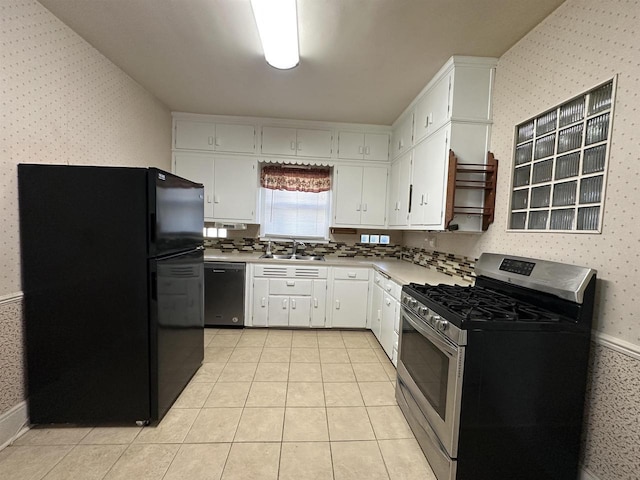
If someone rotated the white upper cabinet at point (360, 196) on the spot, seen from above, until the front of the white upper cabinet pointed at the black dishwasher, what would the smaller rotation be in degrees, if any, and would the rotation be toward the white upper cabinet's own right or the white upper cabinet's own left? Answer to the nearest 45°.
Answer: approximately 90° to the white upper cabinet's own right

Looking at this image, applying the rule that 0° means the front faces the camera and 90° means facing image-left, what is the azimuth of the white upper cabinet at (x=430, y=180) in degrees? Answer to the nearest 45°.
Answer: approximately 45°

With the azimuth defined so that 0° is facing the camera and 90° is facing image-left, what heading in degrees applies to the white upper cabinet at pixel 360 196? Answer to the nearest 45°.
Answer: approximately 0°

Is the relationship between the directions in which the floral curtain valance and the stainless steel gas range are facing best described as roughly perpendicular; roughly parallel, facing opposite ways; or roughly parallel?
roughly perpendicular

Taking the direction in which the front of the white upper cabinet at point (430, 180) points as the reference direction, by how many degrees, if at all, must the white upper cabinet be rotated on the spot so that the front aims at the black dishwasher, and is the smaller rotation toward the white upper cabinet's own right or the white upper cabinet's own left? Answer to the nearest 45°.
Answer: approximately 45° to the white upper cabinet's own right

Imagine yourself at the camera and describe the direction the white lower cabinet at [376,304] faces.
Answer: facing to the left of the viewer
